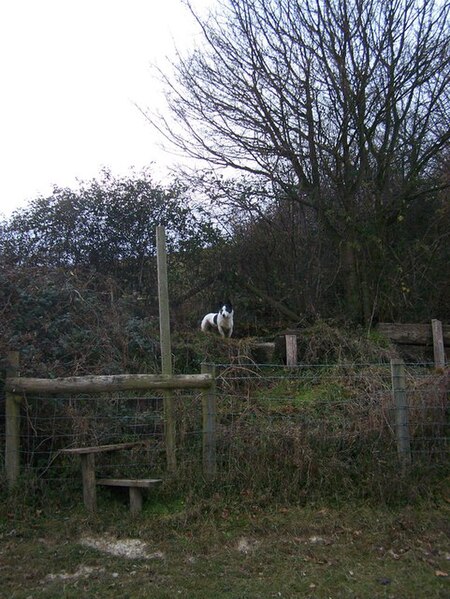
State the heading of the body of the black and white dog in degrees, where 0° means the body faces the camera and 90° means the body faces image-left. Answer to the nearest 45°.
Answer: approximately 315°

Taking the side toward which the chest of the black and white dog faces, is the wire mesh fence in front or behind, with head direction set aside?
in front
